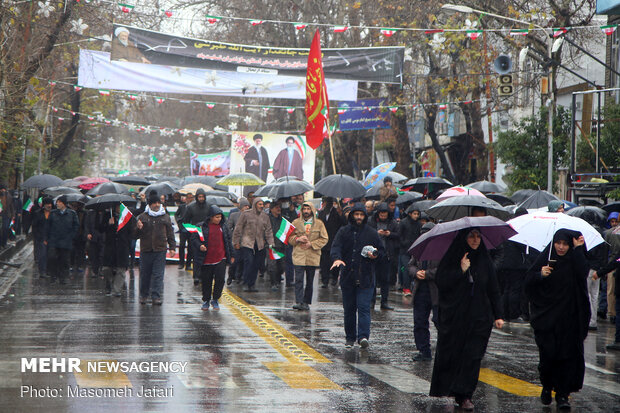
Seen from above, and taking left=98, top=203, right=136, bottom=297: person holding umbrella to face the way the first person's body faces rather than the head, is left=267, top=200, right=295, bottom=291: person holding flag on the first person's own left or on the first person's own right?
on the first person's own left

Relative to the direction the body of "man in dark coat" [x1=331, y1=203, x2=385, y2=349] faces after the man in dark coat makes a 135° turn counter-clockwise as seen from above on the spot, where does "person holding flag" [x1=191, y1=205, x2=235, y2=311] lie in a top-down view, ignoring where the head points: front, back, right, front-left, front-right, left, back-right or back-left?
left

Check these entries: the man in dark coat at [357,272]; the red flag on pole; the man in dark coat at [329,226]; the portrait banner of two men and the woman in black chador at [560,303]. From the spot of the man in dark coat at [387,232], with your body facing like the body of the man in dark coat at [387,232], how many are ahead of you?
2

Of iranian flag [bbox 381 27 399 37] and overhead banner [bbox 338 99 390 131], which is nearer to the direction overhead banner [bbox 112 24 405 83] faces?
the iranian flag

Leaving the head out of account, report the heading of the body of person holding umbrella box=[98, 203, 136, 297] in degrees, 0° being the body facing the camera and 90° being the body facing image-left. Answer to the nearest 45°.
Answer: approximately 0°

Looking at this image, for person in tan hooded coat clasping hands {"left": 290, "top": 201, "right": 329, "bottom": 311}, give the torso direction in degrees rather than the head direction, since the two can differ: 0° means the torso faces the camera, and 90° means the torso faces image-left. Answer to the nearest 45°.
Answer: approximately 0°

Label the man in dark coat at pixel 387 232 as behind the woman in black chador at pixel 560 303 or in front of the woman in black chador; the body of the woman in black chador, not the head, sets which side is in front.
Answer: behind

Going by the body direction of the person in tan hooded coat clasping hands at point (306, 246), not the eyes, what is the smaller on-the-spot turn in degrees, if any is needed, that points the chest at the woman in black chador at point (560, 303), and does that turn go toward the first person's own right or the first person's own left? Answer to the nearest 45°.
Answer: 0° — they already face them

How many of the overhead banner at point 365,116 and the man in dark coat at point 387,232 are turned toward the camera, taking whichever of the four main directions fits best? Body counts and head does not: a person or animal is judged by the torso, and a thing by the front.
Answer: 2

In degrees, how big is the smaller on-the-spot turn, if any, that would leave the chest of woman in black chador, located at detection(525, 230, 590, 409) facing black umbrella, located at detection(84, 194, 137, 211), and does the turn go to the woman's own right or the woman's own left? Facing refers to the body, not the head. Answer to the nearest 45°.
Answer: approximately 135° to the woman's own right

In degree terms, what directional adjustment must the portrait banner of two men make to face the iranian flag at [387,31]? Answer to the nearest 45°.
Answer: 0° — it already faces it

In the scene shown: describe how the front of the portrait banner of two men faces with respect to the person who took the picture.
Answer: facing the viewer

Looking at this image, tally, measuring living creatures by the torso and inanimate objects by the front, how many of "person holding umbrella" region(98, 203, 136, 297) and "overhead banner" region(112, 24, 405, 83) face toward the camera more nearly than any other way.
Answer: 2
